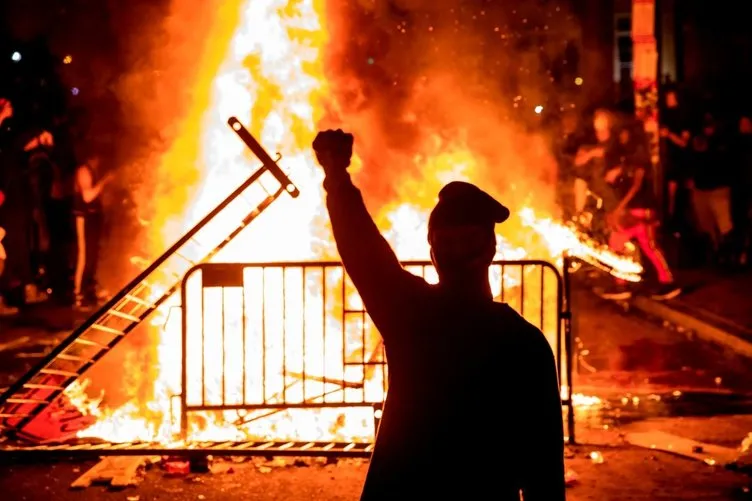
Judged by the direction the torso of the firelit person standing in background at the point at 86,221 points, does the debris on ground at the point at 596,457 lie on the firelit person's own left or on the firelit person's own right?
on the firelit person's own right

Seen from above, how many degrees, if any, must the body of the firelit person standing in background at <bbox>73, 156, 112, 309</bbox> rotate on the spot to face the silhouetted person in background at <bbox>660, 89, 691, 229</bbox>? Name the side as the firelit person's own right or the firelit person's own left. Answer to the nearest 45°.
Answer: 0° — they already face them

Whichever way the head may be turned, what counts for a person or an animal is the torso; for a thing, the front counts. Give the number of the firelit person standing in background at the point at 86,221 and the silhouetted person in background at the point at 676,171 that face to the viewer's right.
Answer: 1

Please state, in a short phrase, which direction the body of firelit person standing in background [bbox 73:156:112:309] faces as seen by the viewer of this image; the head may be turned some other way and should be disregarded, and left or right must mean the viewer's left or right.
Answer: facing to the right of the viewer

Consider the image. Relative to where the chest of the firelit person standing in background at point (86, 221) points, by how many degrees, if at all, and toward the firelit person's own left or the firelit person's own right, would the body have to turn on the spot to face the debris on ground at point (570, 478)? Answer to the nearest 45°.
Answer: approximately 90° to the firelit person's own right

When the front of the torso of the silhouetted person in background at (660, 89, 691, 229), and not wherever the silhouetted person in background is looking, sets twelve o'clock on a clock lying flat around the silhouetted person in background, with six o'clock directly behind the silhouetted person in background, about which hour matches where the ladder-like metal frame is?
The ladder-like metal frame is roughly at 11 o'clock from the silhouetted person in background.

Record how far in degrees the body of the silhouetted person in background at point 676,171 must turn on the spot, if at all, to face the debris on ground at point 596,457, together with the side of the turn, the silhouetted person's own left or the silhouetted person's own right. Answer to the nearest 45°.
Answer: approximately 45° to the silhouetted person's own left

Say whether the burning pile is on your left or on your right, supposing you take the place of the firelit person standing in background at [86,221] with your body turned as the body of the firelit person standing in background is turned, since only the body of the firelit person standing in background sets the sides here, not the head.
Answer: on your right

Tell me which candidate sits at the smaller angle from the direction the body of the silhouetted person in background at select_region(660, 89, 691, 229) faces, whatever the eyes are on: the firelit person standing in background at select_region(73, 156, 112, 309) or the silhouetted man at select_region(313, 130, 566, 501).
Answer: the firelit person standing in background

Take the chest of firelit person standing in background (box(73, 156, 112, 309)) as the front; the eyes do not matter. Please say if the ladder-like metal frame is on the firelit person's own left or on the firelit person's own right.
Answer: on the firelit person's own right
